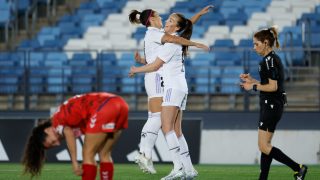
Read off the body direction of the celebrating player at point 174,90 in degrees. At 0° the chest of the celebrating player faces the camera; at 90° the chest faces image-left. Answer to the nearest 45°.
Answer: approximately 90°

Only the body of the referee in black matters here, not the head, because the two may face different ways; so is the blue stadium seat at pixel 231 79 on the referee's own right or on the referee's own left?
on the referee's own right

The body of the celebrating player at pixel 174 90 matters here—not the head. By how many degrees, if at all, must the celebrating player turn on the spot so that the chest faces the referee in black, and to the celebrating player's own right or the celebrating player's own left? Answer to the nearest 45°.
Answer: approximately 180°

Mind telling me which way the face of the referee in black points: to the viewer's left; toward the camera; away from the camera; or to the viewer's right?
to the viewer's left

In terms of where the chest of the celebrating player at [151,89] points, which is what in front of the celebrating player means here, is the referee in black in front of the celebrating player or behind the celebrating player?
in front

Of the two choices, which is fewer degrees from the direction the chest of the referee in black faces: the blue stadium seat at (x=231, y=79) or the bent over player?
the bent over player

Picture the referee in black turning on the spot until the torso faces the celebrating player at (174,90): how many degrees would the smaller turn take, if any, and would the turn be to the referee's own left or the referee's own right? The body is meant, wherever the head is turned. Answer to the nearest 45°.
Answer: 0° — they already face them

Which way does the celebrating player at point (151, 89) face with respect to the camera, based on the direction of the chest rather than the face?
to the viewer's right
